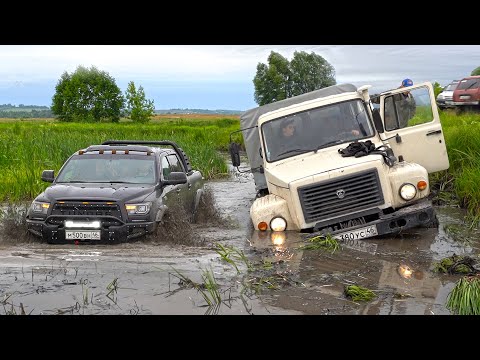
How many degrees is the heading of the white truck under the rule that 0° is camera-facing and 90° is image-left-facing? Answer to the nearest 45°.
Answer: approximately 0°

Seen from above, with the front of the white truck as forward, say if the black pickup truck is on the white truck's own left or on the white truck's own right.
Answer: on the white truck's own right

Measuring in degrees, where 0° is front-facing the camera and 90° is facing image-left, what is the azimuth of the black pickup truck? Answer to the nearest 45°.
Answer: approximately 45°

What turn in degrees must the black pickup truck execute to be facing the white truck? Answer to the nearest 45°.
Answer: approximately 135° to its left
